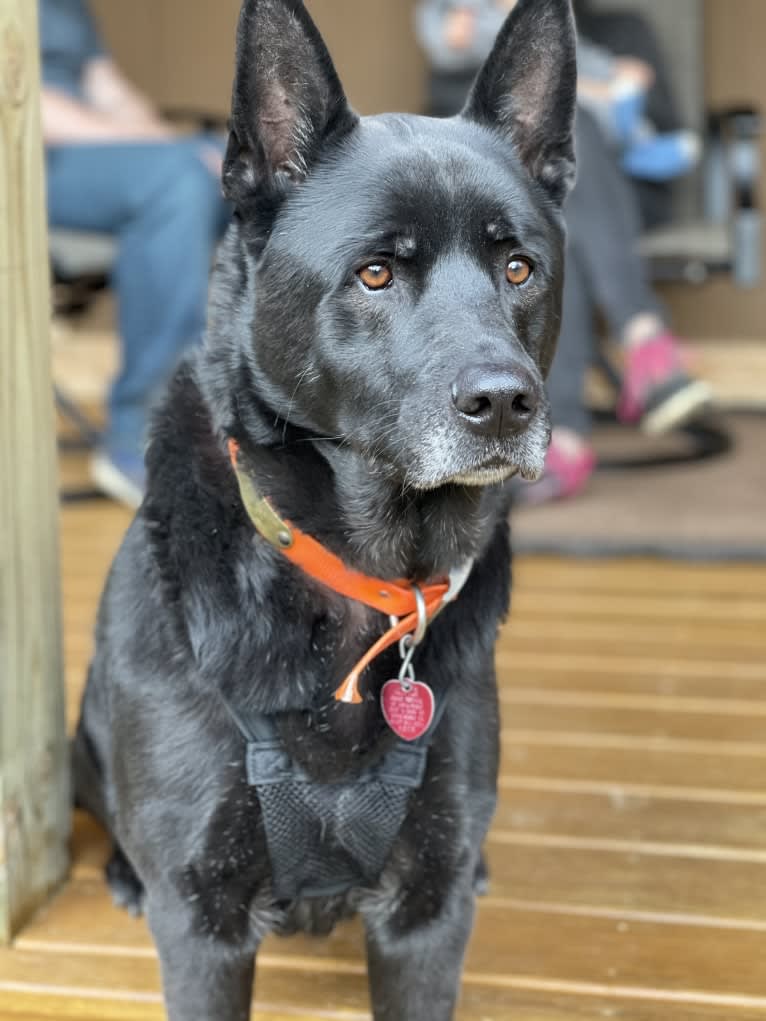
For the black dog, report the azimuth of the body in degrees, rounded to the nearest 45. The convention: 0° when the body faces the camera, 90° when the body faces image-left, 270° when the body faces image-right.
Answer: approximately 315°
